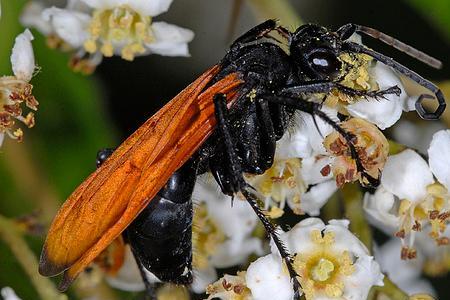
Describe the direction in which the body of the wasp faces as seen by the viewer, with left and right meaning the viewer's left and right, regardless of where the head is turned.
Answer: facing to the right of the viewer
